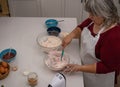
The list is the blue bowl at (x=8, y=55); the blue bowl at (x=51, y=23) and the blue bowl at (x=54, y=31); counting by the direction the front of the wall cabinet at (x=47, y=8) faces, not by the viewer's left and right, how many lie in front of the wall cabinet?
3

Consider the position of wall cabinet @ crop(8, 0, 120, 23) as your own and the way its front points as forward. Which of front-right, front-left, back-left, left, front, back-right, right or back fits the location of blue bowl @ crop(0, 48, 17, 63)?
front

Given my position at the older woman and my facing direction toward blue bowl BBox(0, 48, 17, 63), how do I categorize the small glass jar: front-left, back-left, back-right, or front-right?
front-left

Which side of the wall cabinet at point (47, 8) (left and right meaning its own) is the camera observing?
front

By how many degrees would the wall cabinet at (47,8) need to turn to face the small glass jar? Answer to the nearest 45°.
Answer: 0° — it already faces it

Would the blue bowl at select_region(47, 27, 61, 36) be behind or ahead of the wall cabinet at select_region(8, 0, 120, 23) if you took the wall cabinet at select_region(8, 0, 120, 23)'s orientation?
ahead

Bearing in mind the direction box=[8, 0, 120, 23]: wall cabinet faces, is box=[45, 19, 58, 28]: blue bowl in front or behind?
in front

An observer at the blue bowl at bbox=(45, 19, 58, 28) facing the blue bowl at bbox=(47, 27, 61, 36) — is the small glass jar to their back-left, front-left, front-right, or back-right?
front-right

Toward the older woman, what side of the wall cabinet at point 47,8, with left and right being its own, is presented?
front

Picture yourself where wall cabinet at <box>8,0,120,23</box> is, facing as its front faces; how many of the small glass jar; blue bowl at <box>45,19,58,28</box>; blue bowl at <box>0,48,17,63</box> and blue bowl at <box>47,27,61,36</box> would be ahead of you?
4
